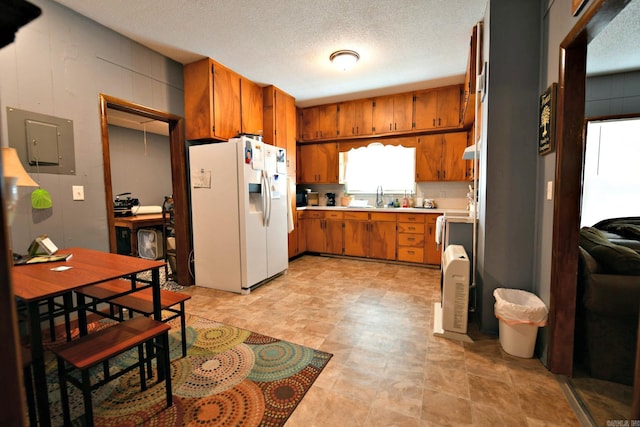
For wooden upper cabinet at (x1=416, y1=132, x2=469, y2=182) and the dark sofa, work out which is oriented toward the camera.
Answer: the wooden upper cabinet

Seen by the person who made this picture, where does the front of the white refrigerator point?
facing the viewer and to the right of the viewer

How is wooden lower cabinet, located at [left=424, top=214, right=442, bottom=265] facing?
toward the camera

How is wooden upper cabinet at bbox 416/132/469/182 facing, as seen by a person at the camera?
facing the viewer

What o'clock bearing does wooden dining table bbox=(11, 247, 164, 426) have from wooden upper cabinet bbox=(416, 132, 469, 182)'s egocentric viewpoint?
The wooden dining table is roughly at 1 o'clock from the wooden upper cabinet.

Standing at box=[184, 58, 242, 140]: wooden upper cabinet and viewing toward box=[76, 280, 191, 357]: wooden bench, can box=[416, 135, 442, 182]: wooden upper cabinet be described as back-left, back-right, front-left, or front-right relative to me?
back-left

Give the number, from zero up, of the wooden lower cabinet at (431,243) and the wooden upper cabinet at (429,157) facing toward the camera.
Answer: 2

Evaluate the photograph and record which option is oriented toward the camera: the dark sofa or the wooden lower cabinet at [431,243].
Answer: the wooden lower cabinet

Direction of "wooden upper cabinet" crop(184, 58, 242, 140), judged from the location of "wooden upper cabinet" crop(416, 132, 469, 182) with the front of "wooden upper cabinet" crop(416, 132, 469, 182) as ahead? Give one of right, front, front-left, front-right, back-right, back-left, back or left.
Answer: front-right

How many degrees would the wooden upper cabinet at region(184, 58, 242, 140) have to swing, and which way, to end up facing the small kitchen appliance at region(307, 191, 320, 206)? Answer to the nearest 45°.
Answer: approximately 90° to its left

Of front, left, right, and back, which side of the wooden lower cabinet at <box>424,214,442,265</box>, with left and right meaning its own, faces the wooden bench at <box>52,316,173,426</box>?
front

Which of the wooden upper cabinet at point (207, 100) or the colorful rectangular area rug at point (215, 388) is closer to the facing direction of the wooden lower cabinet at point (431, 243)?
the colorful rectangular area rug

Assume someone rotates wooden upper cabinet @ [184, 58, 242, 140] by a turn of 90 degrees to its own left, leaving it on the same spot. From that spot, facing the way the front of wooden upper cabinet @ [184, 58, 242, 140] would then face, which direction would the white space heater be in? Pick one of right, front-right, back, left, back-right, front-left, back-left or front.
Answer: right
